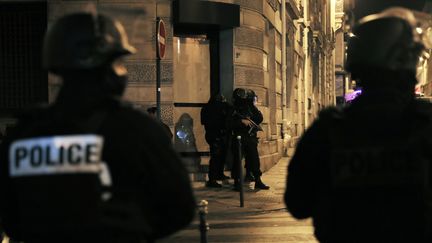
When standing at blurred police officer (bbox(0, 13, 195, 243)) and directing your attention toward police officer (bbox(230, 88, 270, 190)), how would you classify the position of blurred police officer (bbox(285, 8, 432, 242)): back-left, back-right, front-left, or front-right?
front-right

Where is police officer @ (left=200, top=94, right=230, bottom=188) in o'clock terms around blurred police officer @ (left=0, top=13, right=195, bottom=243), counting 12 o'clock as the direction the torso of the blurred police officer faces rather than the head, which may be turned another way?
The police officer is roughly at 11 o'clock from the blurred police officer.

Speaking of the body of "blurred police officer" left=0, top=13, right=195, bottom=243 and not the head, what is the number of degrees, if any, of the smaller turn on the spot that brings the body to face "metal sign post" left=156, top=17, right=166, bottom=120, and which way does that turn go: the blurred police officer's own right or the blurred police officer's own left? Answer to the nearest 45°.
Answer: approximately 45° to the blurred police officer's own left

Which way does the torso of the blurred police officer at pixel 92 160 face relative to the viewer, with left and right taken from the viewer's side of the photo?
facing away from the viewer and to the right of the viewer
